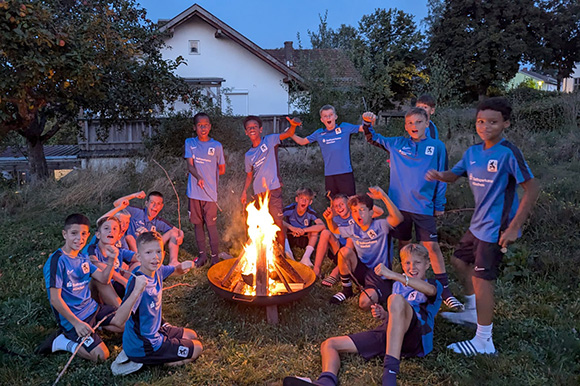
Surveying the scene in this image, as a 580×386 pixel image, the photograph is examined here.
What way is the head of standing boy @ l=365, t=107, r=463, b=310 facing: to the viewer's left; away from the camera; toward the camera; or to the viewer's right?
toward the camera

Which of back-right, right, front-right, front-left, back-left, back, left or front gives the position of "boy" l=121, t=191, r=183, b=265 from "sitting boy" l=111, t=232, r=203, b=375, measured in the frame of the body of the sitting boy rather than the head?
back-left

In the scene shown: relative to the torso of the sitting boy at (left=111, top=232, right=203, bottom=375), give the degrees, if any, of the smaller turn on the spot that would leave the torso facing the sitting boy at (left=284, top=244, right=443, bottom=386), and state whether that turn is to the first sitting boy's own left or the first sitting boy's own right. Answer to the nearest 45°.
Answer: approximately 45° to the first sitting boy's own left

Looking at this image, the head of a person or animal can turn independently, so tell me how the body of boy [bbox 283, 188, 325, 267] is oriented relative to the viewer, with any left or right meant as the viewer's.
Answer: facing the viewer

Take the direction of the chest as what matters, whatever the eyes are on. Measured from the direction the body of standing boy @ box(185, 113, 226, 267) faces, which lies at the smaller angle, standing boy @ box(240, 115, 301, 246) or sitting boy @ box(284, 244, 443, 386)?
the sitting boy

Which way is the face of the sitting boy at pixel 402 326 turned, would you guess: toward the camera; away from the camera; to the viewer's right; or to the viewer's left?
toward the camera

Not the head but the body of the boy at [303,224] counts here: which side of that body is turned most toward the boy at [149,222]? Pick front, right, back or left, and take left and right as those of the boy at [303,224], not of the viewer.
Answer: right

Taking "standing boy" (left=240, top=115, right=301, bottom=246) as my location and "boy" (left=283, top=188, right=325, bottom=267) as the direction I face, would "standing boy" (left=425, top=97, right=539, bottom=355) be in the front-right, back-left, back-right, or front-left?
front-right

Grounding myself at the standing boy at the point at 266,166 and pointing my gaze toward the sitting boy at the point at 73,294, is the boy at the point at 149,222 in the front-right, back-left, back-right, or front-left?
front-right

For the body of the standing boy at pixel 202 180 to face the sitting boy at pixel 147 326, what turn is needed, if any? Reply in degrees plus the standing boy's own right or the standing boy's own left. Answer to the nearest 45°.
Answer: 0° — they already face them

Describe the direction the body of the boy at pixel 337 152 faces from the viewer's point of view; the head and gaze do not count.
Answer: toward the camera

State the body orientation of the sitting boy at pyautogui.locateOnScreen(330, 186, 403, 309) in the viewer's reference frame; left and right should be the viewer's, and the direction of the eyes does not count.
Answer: facing the viewer and to the left of the viewer

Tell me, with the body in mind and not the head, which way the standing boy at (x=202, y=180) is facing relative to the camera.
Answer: toward the camera

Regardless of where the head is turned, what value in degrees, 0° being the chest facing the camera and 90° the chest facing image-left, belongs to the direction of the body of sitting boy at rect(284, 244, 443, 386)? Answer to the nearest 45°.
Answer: approximately 45°

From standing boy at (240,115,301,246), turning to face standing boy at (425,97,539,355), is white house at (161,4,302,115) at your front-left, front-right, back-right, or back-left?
back-left

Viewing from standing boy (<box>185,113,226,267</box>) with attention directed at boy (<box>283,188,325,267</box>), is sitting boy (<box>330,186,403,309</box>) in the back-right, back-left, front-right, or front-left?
front-right
